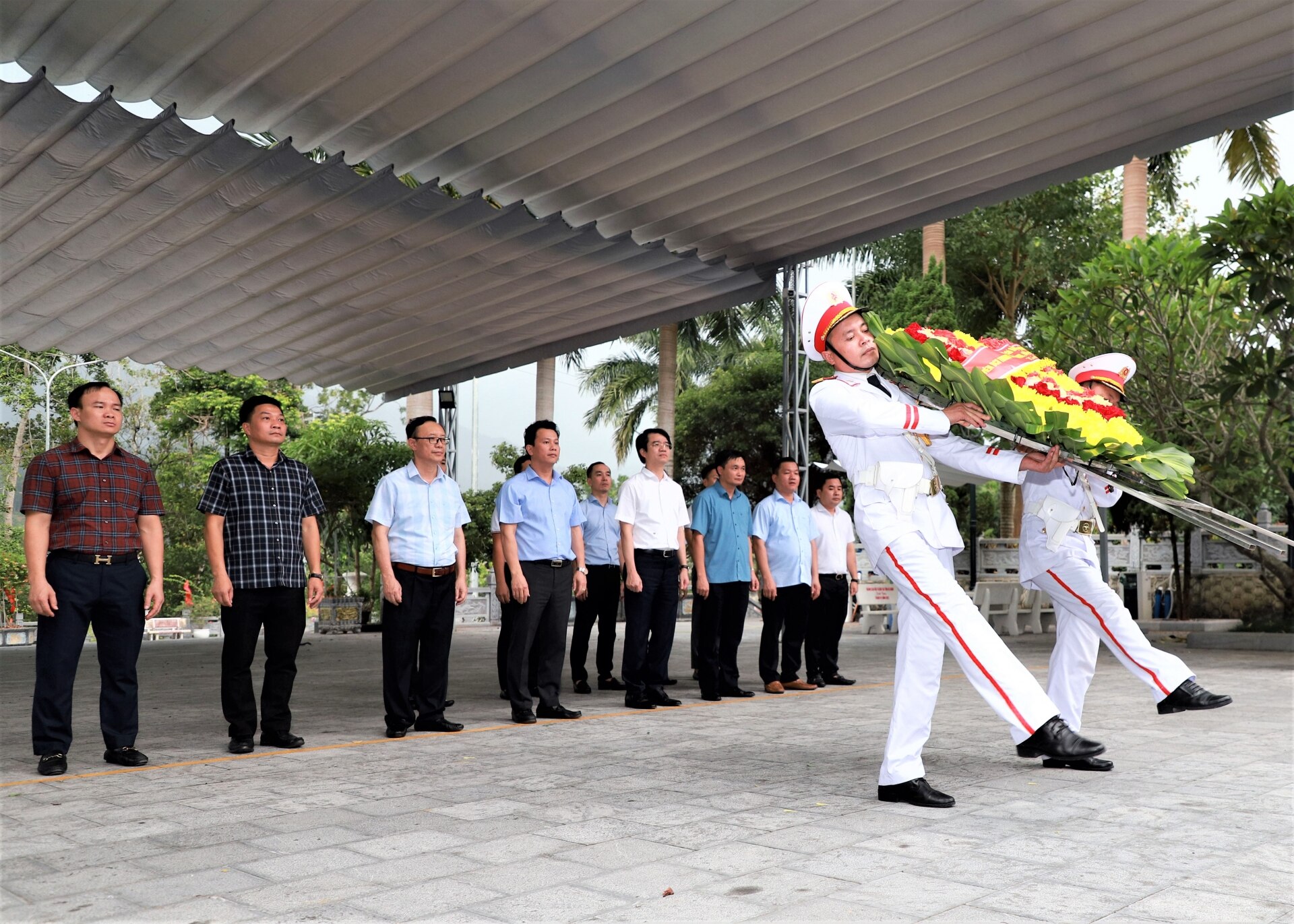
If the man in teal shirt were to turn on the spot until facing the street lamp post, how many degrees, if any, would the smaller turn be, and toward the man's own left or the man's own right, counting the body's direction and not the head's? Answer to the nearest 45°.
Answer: approximately 180°

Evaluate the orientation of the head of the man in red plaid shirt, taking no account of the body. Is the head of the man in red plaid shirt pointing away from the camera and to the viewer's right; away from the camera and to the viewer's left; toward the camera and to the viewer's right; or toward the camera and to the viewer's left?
toward the camera and to the viewer's right

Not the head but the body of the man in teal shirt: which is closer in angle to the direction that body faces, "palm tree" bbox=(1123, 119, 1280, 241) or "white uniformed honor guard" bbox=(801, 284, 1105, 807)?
the white uniformed honor guard

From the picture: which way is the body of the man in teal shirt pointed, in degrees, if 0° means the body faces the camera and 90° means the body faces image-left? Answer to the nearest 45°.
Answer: approximately 315°

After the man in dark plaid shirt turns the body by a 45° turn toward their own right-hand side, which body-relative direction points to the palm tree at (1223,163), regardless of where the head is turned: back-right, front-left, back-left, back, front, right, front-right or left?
back-left

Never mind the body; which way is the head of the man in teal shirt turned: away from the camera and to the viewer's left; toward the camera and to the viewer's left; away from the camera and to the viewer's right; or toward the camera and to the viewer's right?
toward the camera and to the viewer's right

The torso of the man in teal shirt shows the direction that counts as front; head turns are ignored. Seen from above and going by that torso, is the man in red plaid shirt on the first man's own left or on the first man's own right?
on the first man's own right

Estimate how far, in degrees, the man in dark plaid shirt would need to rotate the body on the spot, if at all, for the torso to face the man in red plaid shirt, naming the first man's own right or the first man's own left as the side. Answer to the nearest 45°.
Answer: approximately 90° to the first man's own right

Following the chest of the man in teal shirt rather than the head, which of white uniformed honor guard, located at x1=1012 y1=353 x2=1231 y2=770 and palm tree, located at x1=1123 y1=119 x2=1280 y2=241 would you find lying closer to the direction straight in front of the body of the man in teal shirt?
the white uniformed honor guard

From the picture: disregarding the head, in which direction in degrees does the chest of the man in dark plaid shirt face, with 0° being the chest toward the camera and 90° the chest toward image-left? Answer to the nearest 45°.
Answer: approximately 315°

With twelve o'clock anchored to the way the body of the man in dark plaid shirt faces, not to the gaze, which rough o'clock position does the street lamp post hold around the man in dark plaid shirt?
The street lamp post is roughly at 7 o'clock from the man in dark plaid shirt.

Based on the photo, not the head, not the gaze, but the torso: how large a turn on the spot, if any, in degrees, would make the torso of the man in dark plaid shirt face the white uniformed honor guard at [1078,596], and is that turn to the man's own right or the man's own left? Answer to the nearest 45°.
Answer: approximately 45° to the man's own left

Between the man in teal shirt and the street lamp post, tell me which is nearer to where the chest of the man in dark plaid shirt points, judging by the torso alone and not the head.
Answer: the man in teal shirt

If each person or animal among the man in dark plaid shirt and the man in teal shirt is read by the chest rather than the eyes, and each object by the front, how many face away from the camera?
0
